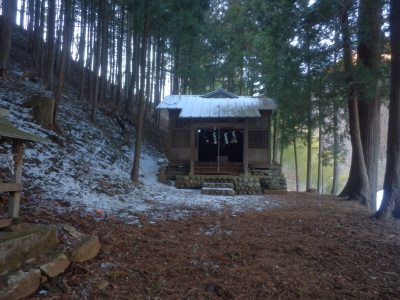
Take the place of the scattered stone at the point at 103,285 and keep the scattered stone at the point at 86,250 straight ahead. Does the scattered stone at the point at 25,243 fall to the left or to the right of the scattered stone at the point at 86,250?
left

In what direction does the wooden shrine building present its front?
toward the camera

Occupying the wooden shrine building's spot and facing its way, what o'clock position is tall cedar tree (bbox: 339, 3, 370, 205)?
The tall cedar tree is roughly at 10 o'clock from the wooden shrine building.

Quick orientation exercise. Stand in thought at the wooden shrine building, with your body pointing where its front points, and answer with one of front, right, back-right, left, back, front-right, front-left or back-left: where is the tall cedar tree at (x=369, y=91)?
front-left

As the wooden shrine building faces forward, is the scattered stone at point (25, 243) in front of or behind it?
in front

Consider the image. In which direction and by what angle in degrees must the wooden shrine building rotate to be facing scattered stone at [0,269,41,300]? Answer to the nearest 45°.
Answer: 0° — it already faces it

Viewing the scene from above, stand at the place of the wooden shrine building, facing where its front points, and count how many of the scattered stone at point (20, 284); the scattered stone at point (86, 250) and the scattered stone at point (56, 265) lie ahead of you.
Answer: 3

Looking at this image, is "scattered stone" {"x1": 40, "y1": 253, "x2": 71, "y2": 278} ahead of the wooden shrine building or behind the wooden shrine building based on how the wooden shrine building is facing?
ahead

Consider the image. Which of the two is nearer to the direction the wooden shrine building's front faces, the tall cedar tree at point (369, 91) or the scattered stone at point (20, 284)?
the scattered stone

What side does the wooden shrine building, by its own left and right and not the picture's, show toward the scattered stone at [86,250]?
front

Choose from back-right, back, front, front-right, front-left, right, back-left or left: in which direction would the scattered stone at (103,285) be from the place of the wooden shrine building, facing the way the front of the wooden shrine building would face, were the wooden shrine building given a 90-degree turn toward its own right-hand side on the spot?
left
